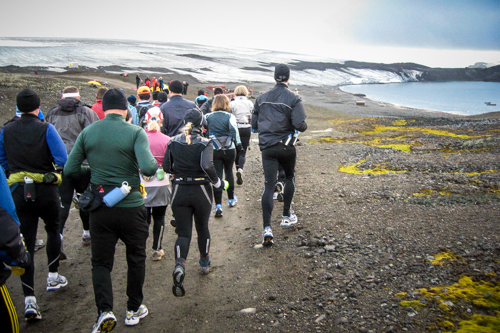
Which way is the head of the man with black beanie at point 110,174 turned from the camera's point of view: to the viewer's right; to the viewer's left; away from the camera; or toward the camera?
away from the camera

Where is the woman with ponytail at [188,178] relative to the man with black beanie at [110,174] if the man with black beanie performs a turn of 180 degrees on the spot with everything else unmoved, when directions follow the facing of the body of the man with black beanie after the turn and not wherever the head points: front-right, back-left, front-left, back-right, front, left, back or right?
back-left

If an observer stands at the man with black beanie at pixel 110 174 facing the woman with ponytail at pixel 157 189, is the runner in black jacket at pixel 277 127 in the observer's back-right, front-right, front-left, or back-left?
front-right

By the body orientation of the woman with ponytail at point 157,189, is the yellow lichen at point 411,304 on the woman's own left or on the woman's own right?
on the woman's own right

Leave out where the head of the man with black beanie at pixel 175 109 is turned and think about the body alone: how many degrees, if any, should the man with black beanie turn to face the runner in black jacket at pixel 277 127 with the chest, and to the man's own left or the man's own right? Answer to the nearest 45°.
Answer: approximately 135° to the man's own right

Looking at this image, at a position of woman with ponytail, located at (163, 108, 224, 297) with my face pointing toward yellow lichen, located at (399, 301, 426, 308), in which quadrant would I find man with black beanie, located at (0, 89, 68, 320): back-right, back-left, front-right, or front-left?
back-right

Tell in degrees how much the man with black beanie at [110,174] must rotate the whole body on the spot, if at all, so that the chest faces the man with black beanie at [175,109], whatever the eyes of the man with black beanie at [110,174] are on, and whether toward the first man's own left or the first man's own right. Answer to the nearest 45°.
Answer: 0° — they already face them

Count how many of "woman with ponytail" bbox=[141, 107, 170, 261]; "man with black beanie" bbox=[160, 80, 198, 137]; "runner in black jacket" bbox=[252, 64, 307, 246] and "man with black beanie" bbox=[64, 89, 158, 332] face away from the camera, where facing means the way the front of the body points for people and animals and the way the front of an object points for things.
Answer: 4

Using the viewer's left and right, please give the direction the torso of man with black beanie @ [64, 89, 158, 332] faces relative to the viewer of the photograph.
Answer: facing away from the viewer

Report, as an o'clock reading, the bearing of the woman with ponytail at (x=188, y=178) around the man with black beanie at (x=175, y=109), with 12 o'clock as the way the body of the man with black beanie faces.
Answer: The woman with ponytail is roughly at 6 o'clock from the man with black beanie.

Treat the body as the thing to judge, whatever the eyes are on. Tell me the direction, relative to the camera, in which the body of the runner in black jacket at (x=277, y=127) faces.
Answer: away from the camera

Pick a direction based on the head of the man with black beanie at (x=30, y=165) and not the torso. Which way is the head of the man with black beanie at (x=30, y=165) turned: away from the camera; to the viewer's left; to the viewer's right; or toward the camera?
away from the camera

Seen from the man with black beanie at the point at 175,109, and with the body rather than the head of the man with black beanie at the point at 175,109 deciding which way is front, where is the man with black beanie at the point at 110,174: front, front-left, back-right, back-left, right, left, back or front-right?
back

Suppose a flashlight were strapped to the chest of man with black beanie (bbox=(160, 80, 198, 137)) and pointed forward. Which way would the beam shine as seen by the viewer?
away from the camera

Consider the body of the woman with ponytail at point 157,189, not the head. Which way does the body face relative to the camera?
away from the camera

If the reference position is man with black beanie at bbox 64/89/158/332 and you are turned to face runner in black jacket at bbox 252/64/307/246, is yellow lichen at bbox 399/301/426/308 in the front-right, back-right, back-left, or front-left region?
front-right

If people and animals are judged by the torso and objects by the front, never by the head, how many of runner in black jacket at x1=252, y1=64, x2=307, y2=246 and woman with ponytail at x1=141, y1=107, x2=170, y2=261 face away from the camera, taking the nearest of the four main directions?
2

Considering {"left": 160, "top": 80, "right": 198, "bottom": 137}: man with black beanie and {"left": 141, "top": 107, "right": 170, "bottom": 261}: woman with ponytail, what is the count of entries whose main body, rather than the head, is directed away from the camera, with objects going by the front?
2
